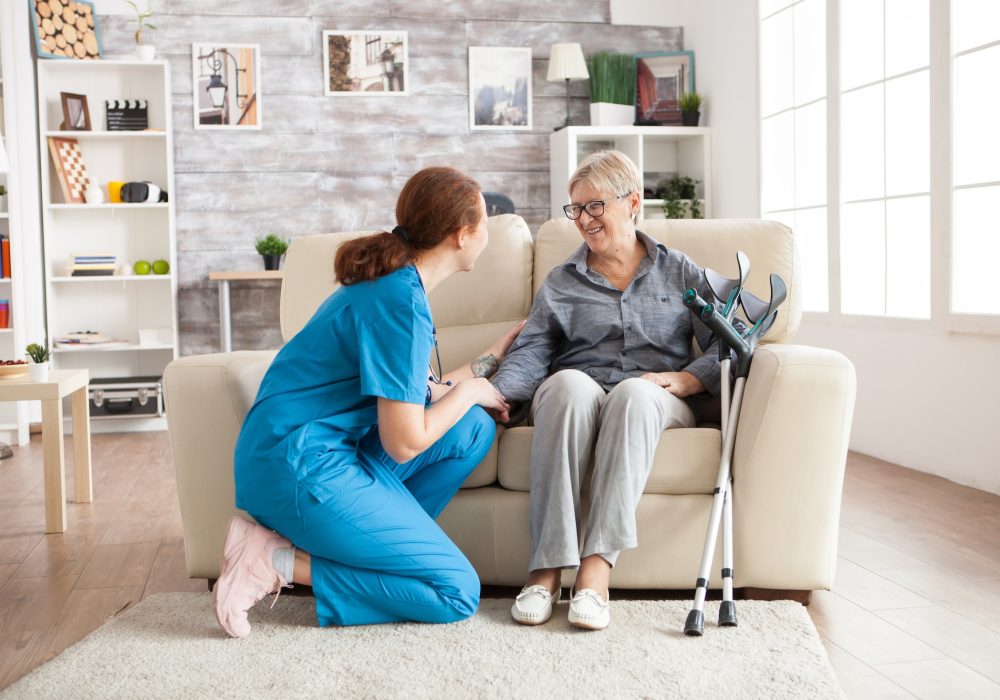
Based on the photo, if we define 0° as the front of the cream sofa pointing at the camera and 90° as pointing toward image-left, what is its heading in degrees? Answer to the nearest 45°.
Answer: approximately 0°

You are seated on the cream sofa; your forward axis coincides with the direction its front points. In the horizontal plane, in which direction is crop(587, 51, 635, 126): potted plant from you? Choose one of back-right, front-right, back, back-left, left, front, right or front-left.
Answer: back

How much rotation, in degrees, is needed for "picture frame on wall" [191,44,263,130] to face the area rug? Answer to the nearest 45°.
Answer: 0° — it already faces it

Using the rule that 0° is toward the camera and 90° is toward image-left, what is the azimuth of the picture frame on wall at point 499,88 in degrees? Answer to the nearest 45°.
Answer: approximately 0°

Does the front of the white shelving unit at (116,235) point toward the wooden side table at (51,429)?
yes

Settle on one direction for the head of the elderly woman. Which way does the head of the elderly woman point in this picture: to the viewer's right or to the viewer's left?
to the viewer's left

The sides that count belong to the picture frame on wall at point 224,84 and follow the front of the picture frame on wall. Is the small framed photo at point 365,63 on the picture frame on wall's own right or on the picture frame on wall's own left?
on the picture frame on wall's own left

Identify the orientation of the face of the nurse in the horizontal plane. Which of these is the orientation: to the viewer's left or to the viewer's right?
to the viewer's right

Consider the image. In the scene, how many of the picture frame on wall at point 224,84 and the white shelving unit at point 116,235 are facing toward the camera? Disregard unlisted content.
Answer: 2
